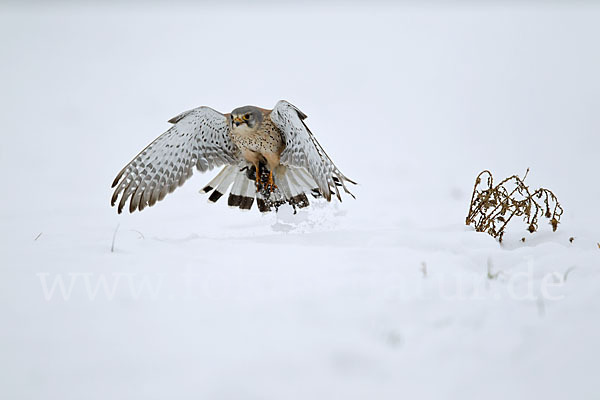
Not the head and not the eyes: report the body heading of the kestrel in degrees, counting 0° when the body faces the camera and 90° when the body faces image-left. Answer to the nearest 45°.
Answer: approximately 45°
